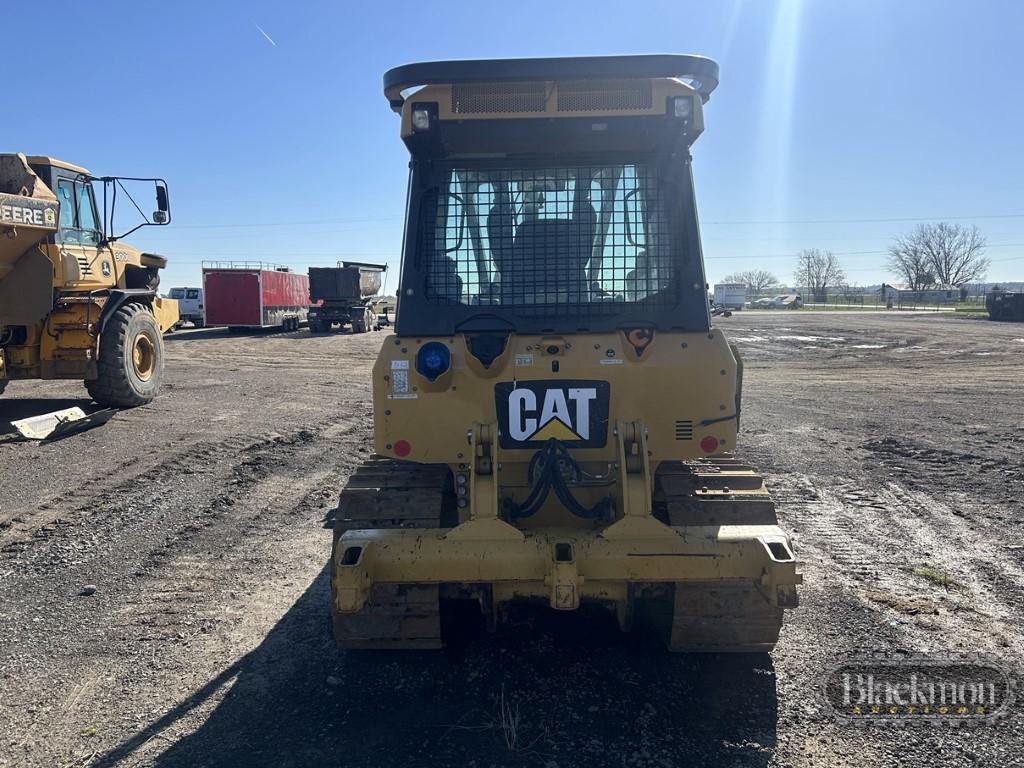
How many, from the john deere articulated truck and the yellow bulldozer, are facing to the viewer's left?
0

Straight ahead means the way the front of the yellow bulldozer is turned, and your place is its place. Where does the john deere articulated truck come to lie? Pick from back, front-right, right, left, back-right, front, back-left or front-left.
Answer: front-left

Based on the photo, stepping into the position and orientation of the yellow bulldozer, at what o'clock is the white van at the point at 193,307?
The white van is roughly at 11 o'clock from the yellow bulldozer.

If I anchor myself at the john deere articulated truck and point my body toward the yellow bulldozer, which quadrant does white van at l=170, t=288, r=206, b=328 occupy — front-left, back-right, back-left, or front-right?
back-left

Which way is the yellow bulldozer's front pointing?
away from the camera

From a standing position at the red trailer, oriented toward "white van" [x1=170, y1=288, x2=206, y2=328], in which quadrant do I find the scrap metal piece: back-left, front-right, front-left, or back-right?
back-left
